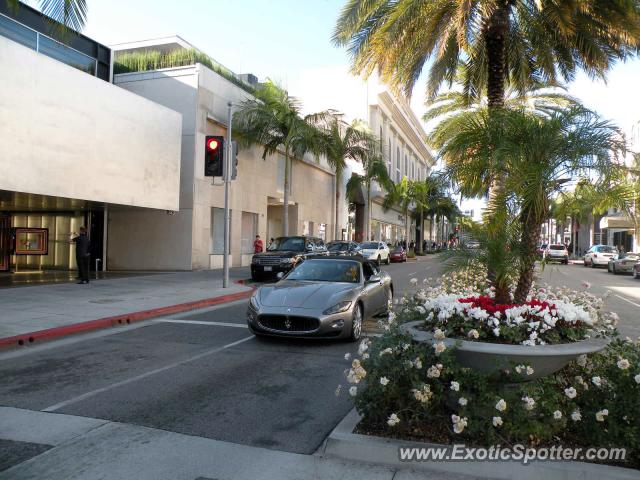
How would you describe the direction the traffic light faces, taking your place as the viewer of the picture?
facing the viewer

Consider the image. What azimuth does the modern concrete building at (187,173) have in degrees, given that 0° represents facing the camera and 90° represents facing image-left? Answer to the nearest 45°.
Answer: approximately 315°

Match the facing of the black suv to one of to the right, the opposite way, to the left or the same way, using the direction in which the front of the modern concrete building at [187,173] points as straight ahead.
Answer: to the right

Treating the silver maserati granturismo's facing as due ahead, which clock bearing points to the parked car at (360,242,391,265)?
The parked car is roughly at 5 o'clock from the silver maserati granturismo.

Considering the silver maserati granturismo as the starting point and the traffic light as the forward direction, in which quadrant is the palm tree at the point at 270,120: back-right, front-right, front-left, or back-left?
front-right

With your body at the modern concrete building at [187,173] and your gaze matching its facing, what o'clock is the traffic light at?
The traffic light is roughly at 1 o'clock from the modern concrete building.

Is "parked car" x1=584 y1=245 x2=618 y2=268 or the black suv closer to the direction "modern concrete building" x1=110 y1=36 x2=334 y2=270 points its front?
the black suv

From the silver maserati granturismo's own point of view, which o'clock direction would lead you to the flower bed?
The flower bed is roughly at 10 o'clock from the silver maserati granturismo.

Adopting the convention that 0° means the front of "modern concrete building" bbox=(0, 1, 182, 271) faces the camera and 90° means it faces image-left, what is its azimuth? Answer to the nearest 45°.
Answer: approximately 315°

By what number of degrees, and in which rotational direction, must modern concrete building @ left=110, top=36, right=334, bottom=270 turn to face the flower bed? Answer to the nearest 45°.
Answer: approximately 45° to its right

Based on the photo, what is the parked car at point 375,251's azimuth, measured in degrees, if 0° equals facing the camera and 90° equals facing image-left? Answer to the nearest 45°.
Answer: approximately 45°

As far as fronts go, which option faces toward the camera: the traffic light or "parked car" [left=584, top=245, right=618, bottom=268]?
the traffic light

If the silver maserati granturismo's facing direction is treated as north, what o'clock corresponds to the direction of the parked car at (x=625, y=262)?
The parked car is roughly at 6 o'clock from the silver maserati granturismo.

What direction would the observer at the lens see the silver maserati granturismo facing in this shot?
facing the viewer and to the left of the viewer

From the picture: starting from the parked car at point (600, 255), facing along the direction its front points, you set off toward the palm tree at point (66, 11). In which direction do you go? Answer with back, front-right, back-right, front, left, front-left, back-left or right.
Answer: back-left

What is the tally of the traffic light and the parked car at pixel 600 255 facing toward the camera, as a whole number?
1
